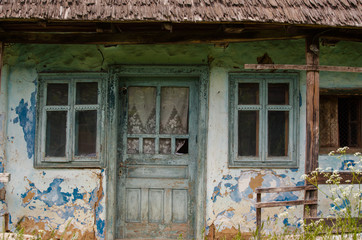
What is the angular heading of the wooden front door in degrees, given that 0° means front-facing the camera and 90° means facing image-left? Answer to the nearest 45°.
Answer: approximately 0°

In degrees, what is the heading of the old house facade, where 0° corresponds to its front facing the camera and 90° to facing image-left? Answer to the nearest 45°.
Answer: approximately 0°
